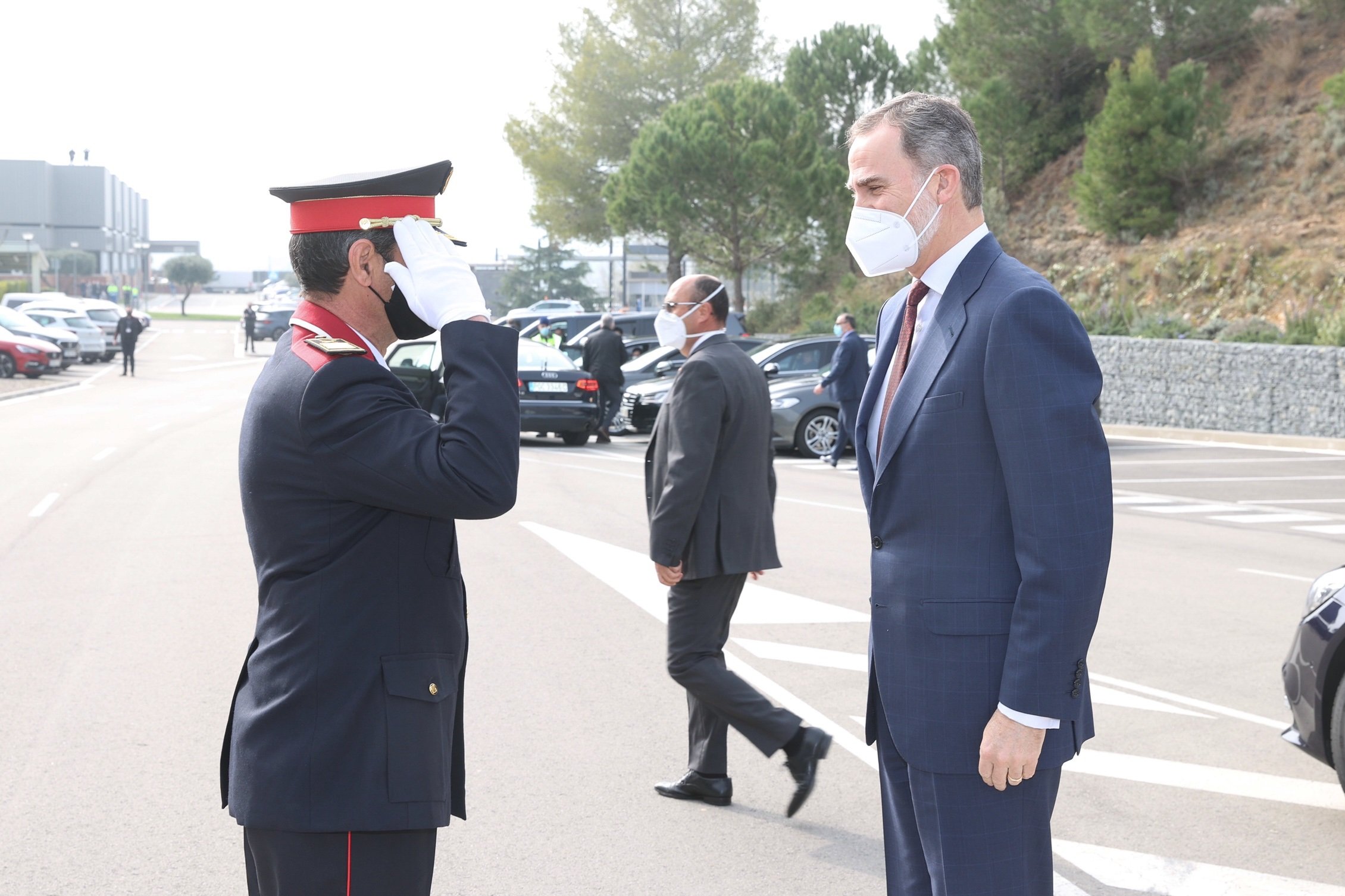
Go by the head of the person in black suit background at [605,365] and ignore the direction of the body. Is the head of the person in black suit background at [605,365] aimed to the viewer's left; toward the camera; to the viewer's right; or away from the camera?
away from the camera

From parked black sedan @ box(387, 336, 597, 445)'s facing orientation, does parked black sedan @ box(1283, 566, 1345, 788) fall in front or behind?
behind

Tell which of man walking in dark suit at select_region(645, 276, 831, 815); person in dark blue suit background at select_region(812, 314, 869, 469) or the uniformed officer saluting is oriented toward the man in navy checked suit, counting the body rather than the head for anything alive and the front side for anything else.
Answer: the uniformed officer saluting

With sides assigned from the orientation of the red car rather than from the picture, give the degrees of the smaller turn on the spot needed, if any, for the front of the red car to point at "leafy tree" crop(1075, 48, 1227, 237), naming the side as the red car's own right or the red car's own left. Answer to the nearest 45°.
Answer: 0° — it already faces it

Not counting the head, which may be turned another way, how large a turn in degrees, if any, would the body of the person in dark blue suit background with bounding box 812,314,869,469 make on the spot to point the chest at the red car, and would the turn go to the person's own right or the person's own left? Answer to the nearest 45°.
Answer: approximately 45° to the person's own right

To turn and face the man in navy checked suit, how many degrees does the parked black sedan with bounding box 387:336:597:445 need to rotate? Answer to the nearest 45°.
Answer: approximately 135° to its left

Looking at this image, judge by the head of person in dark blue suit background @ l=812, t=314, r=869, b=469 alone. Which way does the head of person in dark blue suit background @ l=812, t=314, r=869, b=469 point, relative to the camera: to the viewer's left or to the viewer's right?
to the viewer's left

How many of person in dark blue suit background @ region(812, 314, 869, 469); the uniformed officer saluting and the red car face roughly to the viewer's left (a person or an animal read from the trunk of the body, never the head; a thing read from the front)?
1

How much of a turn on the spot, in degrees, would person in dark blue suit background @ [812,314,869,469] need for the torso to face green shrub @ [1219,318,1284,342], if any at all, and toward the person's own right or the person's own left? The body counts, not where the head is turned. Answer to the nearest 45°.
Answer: approximately 135° to the person's own right

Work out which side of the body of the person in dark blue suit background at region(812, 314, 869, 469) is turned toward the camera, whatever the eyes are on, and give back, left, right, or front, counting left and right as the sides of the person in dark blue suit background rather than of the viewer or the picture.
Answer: left

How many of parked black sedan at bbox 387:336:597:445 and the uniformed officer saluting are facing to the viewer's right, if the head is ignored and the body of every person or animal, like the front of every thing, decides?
1

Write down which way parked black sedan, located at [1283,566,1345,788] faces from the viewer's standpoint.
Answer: facing to the left of the viewer

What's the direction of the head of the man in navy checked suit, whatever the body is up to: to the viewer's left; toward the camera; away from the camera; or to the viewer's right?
to the viewer's left

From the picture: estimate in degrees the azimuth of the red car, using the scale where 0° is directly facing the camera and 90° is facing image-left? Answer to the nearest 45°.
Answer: approximately 315°

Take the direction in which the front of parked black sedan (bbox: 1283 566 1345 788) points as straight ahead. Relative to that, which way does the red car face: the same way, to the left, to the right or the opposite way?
the opposite way
